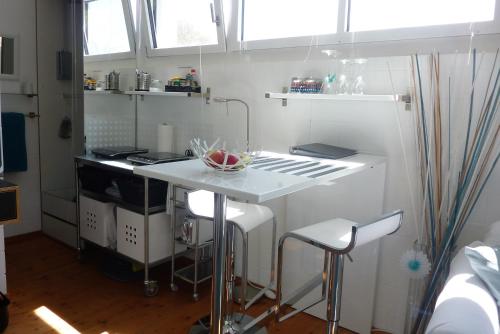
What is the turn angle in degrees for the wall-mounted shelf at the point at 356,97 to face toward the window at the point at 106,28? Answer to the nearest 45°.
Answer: approximately 135° to its right

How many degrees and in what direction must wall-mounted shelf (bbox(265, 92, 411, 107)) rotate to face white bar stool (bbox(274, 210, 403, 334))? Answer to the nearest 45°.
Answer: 0° — it already faces it

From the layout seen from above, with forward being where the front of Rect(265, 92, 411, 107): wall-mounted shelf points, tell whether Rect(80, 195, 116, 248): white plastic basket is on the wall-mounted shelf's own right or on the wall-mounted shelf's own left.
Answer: on the wall-mounted shelf's own right

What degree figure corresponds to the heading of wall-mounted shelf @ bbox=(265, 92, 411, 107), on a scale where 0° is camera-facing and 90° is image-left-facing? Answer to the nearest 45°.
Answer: approximately 0°

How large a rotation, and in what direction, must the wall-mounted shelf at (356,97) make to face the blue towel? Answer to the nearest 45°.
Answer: approximately 90° to its right

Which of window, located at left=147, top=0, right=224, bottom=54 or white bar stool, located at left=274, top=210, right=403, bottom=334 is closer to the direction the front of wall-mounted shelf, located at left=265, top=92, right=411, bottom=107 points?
the white bar stool

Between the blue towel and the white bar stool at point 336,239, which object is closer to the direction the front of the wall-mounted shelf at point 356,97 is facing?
the white bar stool

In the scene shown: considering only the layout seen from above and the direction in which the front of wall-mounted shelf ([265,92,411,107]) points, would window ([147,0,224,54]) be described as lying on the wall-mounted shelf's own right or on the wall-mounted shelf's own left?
on the wall-mounted shelf's own right

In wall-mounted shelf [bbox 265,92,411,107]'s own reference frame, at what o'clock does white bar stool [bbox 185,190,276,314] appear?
The white bar stool is roughly at 2 o'clock from the wall-mounted shelf.

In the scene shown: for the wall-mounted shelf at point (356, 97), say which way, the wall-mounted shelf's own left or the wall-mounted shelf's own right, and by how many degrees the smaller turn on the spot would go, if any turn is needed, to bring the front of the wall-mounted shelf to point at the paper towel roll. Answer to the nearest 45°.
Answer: approximately 135° to the wall-mounted shelf's own right
